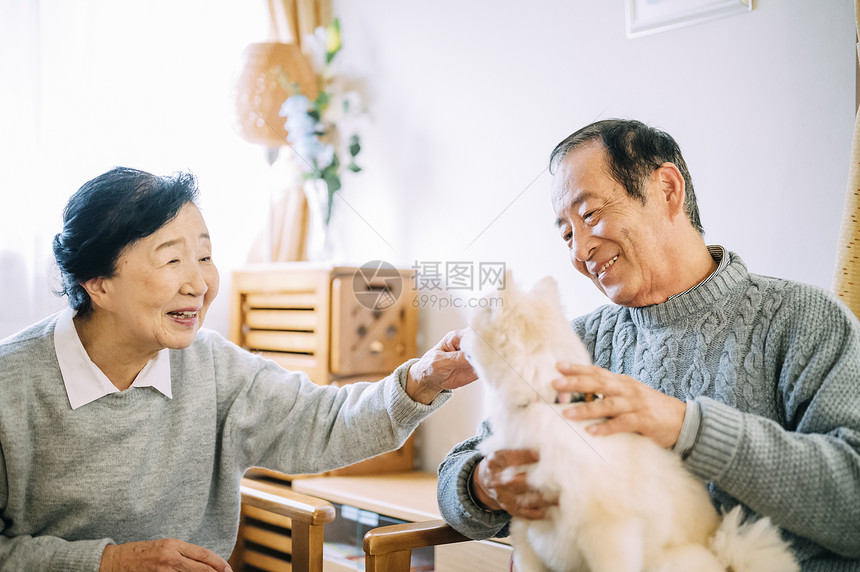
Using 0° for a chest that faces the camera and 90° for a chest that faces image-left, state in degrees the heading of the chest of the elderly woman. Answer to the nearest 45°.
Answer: approximately 315°

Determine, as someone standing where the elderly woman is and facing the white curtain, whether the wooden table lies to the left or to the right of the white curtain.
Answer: right

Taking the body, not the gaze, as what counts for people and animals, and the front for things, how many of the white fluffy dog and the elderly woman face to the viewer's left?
1

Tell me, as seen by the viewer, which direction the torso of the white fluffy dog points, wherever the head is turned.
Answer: to the viewer's left

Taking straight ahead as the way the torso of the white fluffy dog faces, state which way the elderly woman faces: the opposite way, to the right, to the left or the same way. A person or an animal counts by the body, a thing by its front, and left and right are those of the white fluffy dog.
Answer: the opposite way

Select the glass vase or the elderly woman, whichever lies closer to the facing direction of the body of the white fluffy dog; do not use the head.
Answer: the elderly woman

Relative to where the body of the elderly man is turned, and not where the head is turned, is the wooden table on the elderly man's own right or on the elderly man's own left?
on the elderly man's own right

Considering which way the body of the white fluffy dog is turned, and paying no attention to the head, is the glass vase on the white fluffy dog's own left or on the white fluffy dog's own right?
on the white fluffy dog's own right

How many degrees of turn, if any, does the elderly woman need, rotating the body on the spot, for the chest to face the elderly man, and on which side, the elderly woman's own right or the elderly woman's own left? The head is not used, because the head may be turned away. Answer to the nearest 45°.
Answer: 0° — they already face them
